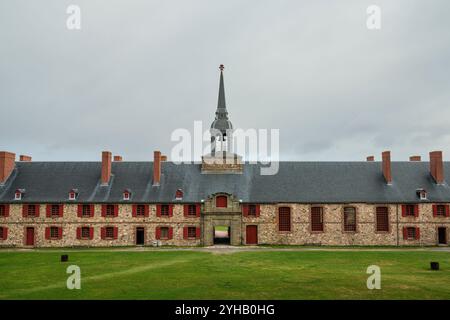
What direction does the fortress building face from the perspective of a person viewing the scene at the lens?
facing the viewer
